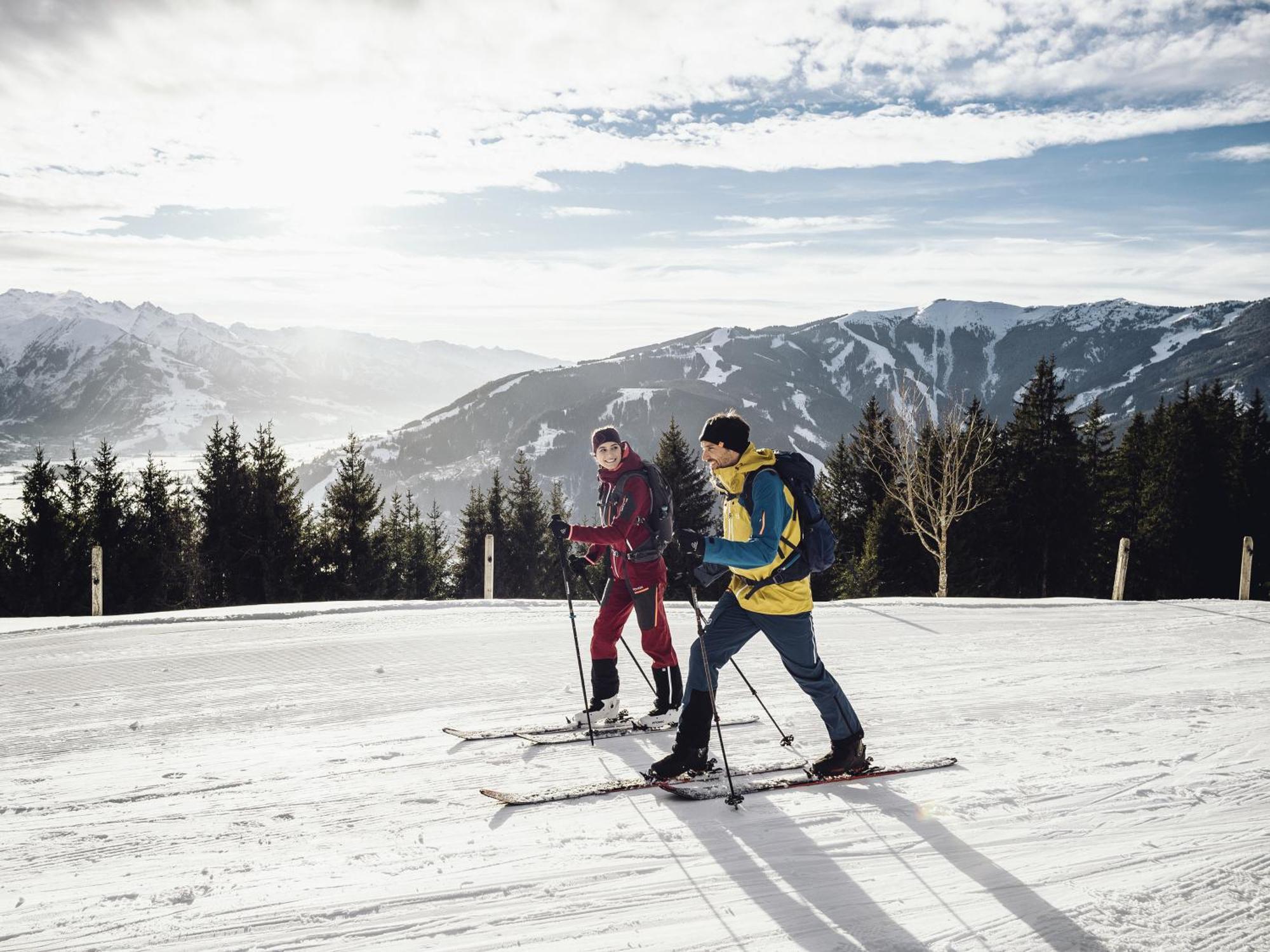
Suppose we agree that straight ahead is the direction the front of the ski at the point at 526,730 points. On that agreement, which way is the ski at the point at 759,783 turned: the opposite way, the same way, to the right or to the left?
the same way

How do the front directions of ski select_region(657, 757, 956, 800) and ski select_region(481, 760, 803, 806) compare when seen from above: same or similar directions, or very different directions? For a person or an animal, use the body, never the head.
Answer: same or similar directions
